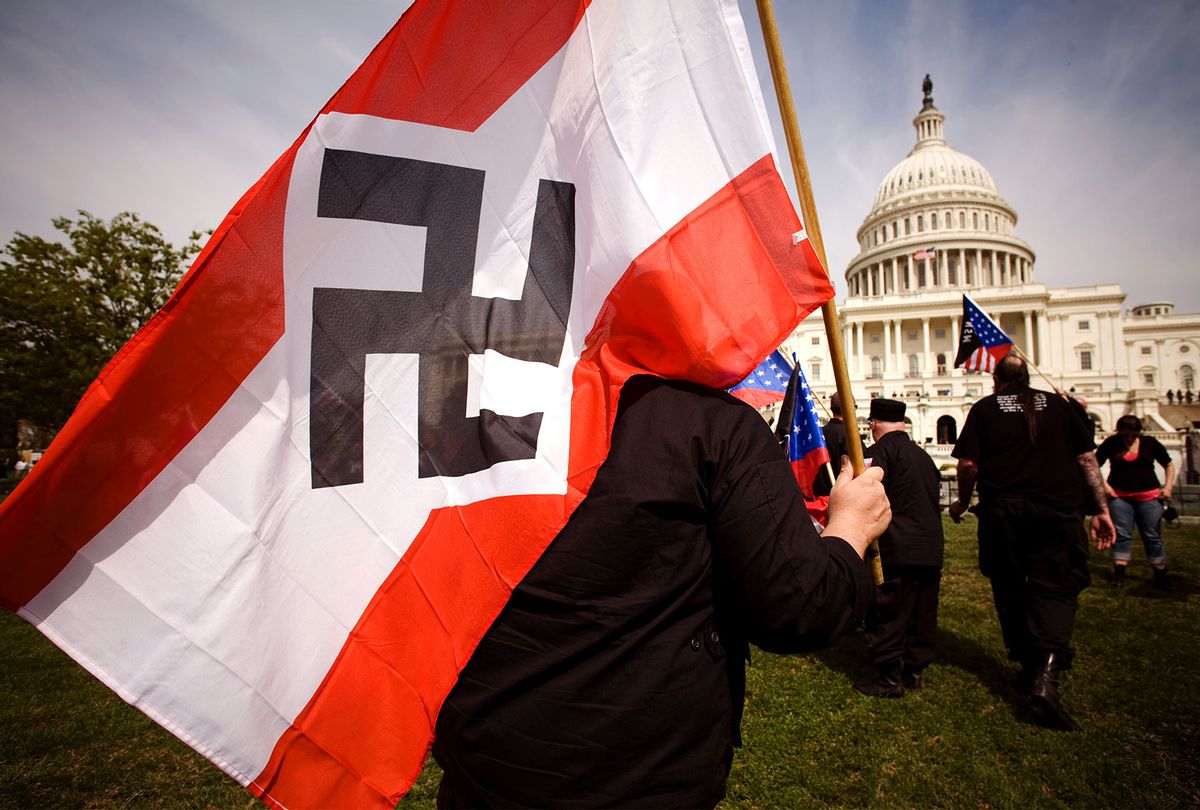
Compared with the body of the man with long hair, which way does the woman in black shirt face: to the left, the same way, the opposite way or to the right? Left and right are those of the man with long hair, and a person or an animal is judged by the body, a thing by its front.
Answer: the opposite way

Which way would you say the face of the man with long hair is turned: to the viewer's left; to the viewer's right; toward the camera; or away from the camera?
away from the camera

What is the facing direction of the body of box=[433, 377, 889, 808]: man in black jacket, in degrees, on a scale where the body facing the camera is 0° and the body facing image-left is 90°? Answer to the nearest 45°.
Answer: approximately 225°

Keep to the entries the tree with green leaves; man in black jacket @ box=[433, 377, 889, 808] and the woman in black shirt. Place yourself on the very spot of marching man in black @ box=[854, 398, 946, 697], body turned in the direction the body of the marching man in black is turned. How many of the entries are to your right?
1

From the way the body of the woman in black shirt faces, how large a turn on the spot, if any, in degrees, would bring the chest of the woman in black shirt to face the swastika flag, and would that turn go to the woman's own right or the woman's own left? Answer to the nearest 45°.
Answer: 0° — they already face it

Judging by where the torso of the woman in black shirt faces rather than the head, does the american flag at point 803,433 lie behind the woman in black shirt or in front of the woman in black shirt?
in front

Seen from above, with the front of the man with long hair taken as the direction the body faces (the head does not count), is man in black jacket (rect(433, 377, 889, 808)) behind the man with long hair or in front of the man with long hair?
behind

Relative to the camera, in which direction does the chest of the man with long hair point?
away from the camera

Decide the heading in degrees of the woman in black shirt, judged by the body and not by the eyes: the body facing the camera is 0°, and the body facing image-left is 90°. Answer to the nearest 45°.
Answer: approximately 0°

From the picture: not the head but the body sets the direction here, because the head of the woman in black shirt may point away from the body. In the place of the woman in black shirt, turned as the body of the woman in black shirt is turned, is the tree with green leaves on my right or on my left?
on my right

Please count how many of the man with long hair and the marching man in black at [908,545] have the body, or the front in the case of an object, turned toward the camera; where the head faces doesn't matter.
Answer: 0

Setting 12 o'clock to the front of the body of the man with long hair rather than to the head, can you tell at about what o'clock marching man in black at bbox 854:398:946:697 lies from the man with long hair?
The marching man in black is roughly at 9 o'clock from the man with long hair.

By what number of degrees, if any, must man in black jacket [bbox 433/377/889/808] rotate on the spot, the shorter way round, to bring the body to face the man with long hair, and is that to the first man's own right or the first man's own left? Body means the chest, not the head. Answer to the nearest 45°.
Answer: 0° — they already face them

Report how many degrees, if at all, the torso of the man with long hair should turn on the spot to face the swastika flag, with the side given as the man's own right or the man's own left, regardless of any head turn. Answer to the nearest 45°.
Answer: approximately 180°

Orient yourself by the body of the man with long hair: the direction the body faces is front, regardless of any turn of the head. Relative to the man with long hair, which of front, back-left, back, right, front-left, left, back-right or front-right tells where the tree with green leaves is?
left
